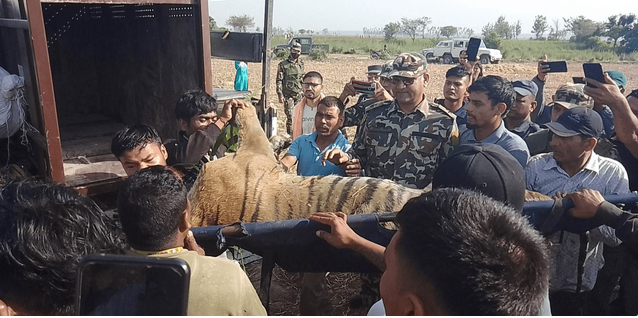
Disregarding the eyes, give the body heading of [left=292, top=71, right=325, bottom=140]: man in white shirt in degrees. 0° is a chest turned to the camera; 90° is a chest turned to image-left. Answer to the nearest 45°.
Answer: approximately 0°

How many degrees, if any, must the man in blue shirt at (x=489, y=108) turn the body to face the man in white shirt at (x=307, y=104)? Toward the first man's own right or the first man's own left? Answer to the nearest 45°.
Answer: approximately 90° to the first man's own right

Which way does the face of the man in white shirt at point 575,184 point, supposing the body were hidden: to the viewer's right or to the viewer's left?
to the viewer's left

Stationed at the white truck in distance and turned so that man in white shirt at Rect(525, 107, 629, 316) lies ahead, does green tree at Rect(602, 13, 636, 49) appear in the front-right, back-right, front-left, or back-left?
back-left

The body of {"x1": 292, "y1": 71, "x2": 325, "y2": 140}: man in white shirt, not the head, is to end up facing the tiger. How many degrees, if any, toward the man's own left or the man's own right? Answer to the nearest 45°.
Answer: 0° — they already face it

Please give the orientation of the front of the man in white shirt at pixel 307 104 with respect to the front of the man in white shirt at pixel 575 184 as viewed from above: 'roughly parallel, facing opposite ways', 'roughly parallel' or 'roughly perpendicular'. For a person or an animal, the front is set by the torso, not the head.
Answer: roughly parallel

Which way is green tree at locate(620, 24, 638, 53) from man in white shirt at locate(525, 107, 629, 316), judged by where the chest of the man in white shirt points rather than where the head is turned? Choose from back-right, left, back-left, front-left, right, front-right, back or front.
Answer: back-right

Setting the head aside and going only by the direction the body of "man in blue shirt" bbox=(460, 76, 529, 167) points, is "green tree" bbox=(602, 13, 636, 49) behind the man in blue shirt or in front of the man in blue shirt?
behind

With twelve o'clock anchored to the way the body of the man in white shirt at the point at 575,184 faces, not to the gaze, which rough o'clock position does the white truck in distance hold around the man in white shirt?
The white truck in distance is roughly at 4 o'clock from the man in white shirt.

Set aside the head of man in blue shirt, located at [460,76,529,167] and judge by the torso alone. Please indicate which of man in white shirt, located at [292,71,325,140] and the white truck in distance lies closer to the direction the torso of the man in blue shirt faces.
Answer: the man in white shirt

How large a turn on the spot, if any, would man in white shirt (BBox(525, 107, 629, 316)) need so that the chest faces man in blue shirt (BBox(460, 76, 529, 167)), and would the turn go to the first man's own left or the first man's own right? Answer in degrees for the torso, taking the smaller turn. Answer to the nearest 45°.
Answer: approximately 90° to the first man's own right

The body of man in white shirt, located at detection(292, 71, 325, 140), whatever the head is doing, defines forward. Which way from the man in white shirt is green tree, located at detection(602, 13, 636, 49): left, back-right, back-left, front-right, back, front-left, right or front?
back-left

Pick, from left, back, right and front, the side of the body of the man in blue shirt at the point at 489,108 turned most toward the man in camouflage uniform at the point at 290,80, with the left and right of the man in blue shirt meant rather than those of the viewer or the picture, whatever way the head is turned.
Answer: right

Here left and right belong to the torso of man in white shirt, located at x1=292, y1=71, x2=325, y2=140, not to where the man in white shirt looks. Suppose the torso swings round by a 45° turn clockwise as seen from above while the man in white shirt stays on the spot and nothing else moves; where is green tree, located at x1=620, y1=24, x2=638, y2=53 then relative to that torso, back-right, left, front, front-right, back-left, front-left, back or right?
back

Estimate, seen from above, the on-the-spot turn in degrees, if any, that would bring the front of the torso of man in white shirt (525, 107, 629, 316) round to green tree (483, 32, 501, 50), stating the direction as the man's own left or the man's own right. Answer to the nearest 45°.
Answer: approximately 135° to the man's own right

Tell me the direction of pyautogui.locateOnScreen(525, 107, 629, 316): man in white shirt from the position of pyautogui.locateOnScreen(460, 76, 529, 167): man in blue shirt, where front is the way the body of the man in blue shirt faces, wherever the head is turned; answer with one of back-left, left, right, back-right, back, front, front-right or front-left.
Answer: left

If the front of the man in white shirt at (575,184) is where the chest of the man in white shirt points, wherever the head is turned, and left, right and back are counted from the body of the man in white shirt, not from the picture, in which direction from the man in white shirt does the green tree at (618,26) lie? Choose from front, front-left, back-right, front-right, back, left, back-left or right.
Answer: back-right
